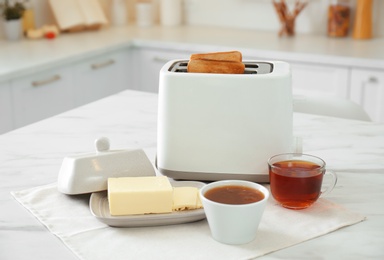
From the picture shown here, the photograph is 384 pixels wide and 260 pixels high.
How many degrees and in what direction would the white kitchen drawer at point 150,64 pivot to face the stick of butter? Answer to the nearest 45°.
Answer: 0° — it already faces it

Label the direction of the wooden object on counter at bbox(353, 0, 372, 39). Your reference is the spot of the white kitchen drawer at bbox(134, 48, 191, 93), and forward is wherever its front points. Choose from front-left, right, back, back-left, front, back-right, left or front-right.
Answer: left

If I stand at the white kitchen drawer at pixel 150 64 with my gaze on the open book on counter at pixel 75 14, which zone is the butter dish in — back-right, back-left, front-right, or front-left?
back-left

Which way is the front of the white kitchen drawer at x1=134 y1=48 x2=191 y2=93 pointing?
toward the camera

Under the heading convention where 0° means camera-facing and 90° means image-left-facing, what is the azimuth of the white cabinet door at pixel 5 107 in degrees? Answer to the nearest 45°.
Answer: approximately 315°

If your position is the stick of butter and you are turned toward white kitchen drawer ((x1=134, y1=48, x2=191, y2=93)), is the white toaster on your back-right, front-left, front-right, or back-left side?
front-right

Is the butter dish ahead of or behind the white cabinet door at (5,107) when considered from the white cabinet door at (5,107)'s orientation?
ahead

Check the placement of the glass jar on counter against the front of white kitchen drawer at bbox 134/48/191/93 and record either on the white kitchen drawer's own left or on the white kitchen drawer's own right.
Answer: on the white kitchen drawer's own left

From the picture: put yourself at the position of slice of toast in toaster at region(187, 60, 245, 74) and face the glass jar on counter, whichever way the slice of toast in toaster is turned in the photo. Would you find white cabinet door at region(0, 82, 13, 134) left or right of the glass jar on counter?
left
